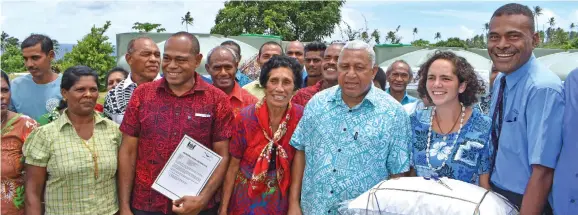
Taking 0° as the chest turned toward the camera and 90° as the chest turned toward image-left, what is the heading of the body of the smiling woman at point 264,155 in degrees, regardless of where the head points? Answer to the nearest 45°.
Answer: approximately 0°

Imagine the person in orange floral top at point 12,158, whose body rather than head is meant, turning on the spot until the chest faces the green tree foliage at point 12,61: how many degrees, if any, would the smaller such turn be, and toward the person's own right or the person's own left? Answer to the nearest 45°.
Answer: approximately 180°

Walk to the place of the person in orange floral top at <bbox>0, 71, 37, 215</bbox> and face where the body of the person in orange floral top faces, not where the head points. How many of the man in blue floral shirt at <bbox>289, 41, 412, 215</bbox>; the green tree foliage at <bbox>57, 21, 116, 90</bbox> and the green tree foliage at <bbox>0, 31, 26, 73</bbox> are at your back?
2

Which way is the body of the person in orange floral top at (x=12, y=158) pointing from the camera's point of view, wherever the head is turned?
toward the camera

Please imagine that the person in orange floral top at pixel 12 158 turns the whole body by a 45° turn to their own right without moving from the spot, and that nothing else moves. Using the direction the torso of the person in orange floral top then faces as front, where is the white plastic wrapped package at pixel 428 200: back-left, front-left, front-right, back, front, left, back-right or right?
left

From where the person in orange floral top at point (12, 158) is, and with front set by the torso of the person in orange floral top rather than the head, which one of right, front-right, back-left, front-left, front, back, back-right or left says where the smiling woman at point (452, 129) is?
front-left

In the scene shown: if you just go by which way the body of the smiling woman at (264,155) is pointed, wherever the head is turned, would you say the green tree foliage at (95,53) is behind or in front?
behind

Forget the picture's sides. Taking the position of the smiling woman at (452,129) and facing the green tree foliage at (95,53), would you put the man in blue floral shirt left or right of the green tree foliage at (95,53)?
left

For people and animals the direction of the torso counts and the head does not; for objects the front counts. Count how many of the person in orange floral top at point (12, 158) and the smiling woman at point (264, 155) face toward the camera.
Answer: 2

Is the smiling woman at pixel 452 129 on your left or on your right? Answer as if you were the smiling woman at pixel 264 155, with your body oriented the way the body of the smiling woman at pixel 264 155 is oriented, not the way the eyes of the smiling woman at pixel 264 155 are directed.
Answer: on your left

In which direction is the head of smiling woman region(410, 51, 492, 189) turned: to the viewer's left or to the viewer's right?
to the viewer's left

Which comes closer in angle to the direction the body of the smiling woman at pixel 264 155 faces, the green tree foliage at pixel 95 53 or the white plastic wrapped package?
the white plastic wrapped package

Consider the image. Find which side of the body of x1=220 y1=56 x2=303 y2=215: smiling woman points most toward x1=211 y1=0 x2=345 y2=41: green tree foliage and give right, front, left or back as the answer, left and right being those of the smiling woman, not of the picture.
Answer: back

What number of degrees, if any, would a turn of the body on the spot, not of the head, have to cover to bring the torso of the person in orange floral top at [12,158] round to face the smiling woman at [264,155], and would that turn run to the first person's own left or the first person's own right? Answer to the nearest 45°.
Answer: approximately 45° to the first person's own left
